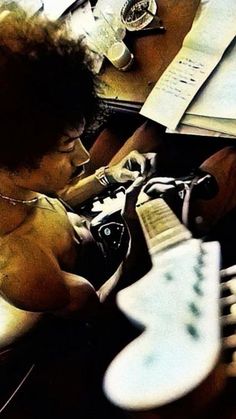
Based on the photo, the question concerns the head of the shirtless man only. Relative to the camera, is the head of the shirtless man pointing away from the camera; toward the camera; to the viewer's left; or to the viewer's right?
to the viewer's right

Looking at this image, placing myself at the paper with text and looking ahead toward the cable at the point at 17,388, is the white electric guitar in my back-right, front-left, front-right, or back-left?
front-left

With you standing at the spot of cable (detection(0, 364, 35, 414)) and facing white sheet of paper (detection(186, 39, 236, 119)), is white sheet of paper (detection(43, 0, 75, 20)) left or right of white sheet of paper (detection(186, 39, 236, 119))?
left

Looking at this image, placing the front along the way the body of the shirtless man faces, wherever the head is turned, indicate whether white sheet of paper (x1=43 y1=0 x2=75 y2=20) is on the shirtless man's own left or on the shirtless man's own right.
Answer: on the shirtless man's own left

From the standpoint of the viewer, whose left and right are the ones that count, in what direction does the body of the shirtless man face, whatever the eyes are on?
facing to the right of the viewer
